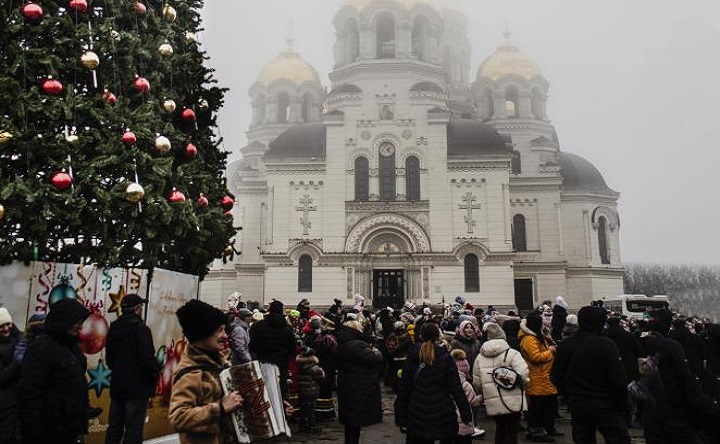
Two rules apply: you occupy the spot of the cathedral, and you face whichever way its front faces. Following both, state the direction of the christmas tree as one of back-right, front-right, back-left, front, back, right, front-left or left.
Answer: front

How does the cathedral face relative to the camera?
toward the camera

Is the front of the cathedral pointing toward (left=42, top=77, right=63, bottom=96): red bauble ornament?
yes

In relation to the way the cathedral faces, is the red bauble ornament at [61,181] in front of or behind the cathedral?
in front
